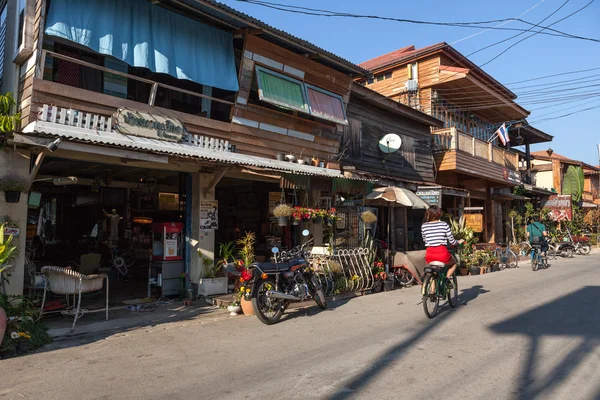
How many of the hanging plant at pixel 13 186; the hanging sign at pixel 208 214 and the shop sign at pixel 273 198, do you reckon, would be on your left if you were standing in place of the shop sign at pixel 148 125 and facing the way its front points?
2

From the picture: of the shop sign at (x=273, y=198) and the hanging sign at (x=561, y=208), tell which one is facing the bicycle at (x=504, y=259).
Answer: the hanging sign

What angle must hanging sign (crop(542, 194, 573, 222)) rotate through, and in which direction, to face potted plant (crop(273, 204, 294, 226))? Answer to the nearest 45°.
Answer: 0° — it already faces it

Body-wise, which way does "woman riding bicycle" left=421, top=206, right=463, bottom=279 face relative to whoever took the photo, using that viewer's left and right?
facing away from the viewer and to the right of the viewer
